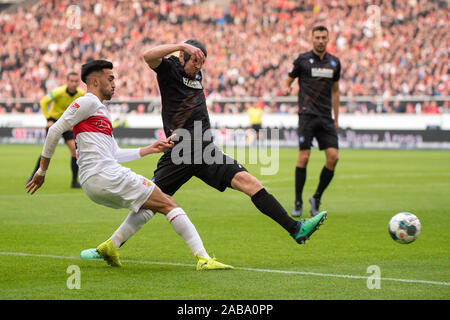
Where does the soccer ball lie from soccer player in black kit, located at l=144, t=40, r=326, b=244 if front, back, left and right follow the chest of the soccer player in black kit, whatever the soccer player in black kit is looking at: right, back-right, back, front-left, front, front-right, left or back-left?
front-left

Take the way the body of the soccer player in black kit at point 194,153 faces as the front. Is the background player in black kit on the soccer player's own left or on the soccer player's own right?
on the soccer player's own left

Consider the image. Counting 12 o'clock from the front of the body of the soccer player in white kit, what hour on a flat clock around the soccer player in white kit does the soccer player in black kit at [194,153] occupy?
The soccer player in black kit is roughly at 11 o'clock from the soccer player in white kit.

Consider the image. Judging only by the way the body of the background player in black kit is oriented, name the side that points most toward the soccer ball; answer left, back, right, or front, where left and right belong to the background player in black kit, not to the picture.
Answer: front

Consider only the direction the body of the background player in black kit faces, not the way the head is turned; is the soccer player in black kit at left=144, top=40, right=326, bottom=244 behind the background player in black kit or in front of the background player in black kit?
in front

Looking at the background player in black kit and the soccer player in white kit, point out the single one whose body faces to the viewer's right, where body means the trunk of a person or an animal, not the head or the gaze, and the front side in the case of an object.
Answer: the soccer player in white kit

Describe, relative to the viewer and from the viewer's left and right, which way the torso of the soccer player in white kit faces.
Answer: facing to the right of the viewer

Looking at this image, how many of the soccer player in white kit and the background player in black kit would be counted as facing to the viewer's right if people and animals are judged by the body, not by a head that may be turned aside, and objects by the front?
1

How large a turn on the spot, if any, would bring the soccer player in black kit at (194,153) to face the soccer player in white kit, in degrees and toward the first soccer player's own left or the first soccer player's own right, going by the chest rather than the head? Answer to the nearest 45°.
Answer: approximately 90° to the first soccer player's own right

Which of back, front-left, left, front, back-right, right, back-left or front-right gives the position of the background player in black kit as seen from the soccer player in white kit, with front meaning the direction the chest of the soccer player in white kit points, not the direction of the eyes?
front-left

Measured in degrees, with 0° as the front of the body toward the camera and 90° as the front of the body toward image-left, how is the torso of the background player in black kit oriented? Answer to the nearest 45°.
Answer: approximately 0°

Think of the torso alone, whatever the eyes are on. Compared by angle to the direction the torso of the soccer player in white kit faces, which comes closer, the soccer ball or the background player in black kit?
the soccer ball

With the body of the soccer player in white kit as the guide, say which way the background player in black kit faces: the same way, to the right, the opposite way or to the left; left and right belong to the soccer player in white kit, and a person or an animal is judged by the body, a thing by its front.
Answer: to the right
